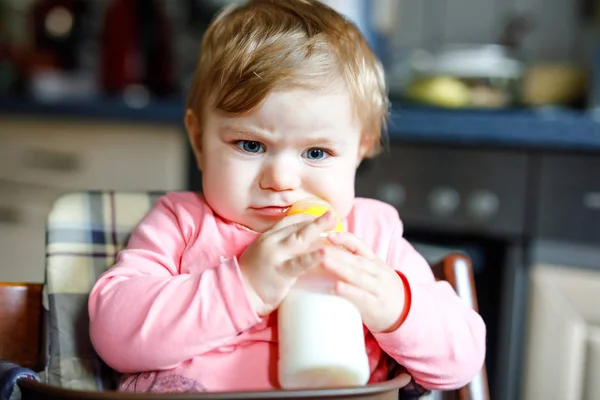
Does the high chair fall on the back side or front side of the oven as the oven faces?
on the front side

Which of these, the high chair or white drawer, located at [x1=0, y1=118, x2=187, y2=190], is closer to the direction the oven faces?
the high chair

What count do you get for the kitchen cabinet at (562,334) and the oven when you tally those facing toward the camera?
2

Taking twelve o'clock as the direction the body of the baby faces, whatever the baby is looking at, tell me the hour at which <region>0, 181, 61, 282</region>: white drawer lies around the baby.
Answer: The white drawer is roughly at 5 o'clock from the baby.

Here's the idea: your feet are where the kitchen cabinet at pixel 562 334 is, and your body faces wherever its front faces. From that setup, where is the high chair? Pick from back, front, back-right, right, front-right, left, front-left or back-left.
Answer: front-right

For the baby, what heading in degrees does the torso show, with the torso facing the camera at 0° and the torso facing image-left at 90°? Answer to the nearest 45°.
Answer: approximately 0°

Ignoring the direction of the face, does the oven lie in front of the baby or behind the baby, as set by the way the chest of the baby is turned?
behind
